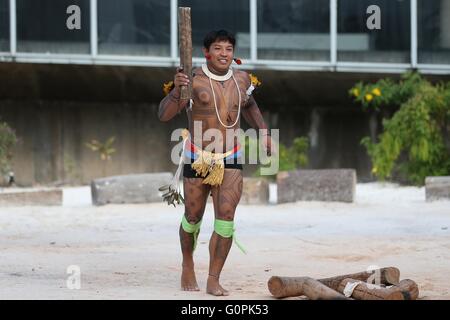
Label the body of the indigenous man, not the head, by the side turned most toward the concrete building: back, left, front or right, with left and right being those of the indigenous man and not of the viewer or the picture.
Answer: back

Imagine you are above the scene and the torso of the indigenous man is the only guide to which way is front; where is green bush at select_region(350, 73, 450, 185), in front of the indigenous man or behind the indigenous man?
behind

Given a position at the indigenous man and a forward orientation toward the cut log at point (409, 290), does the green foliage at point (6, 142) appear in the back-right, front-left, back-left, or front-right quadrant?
back-left

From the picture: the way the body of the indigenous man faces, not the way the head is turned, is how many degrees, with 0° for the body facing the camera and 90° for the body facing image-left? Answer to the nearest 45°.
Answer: approximately 0°

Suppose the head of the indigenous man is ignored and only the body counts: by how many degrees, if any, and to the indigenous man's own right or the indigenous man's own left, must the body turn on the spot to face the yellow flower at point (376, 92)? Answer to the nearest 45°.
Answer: approximately 180°

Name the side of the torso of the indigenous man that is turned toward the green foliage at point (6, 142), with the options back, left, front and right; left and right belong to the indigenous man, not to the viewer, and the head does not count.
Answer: back

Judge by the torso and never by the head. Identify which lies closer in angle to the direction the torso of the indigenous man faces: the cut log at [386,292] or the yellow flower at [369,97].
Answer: the cut log

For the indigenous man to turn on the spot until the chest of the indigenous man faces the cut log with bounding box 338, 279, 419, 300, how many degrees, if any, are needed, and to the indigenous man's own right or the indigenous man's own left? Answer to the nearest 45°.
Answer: approximately 45° to the indigenous man's own left

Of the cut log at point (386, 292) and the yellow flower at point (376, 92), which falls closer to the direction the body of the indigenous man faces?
the cut log

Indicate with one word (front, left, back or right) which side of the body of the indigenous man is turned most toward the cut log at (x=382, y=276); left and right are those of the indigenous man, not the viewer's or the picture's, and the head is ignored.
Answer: left
